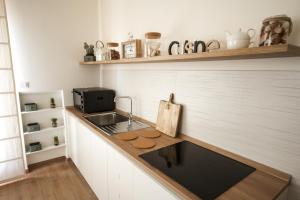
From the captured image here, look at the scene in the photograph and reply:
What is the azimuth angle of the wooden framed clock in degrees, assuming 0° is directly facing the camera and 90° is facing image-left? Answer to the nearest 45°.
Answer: approximately 45°

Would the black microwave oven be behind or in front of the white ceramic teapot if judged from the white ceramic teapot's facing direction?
in front

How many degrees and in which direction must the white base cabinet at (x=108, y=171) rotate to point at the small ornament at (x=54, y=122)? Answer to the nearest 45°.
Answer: approximately 90° to its right

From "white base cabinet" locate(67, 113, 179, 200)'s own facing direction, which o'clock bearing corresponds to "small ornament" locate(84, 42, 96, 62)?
The small ornament is roughly at 4 o'clock from the white base cabinet.

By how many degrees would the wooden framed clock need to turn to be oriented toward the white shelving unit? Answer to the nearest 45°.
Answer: approximately 90° to its right

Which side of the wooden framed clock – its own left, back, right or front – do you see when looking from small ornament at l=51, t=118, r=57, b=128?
right

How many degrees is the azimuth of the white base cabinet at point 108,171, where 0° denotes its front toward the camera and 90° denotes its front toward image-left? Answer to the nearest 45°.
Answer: approximately 45°

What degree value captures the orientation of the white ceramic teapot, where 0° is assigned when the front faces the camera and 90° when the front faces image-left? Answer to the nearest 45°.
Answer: approximately 90°

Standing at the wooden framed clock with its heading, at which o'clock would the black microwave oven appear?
The black microwave oven is roughly at 3 o'clock from the wooden framed clock.
